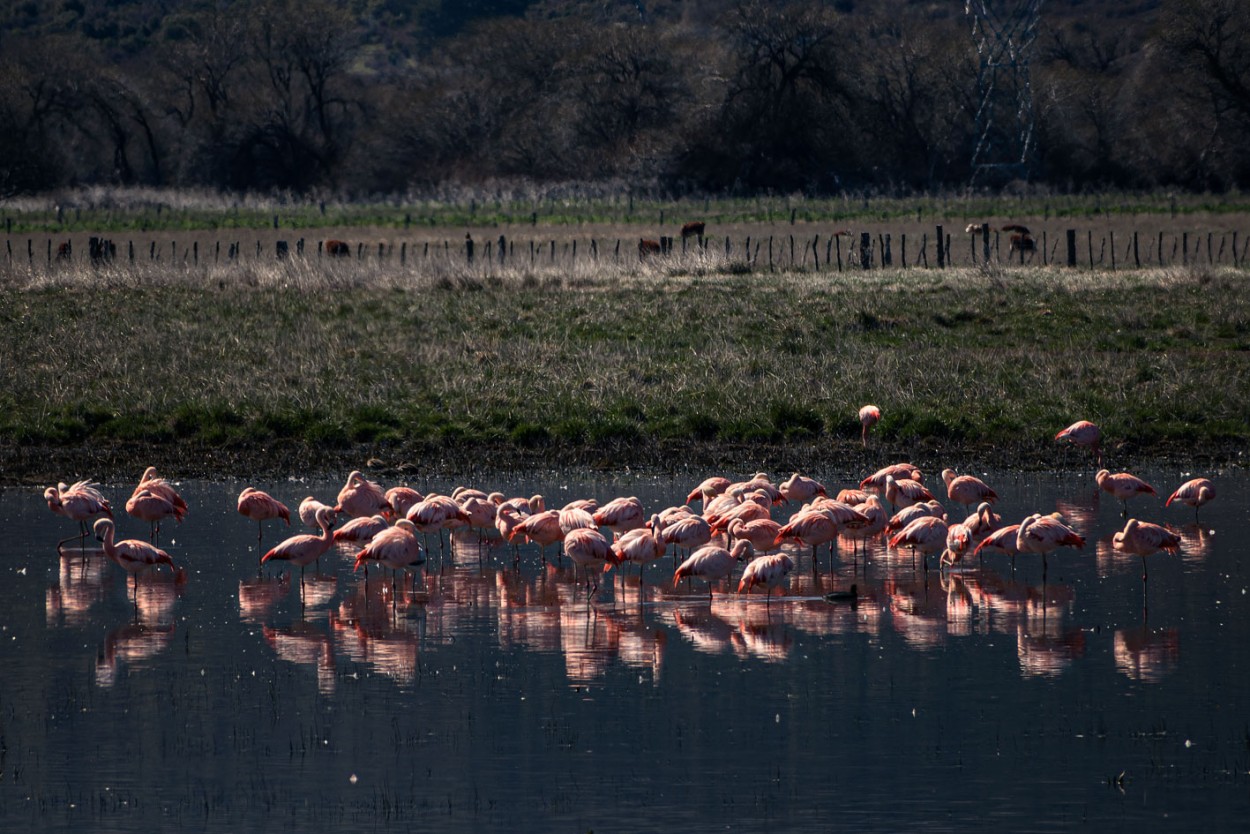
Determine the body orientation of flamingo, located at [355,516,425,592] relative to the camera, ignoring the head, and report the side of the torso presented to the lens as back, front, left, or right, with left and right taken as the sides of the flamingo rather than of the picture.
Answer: right

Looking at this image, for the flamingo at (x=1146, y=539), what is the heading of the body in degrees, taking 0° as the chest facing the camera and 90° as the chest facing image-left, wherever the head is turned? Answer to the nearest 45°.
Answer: approximately 90°

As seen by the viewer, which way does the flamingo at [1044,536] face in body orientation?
to the viewer's left

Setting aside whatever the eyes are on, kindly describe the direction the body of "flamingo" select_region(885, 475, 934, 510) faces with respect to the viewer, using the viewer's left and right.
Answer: facing to the left of the viewer

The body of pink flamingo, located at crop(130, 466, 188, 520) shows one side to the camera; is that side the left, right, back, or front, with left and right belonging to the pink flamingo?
left

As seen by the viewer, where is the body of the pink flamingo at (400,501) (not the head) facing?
to the viewer's left

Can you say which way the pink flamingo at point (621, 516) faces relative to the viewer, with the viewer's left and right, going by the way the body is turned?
facing to the right of the viewer

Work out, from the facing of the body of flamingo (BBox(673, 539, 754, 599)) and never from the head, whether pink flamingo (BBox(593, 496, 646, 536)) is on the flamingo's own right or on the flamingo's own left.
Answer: on the flamingo's own left

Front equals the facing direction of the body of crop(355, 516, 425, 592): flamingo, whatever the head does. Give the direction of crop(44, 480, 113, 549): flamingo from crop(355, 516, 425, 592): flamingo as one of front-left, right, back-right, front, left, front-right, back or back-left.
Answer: back-left

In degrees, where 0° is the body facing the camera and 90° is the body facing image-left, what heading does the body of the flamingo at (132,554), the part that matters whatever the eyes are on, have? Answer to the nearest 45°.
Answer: approximately 90°

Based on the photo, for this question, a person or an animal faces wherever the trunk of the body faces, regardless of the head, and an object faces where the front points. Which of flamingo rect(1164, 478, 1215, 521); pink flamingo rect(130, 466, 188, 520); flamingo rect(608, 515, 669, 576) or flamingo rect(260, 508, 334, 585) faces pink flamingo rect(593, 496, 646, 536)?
flamingo rect(260, 508, 334, 585)
